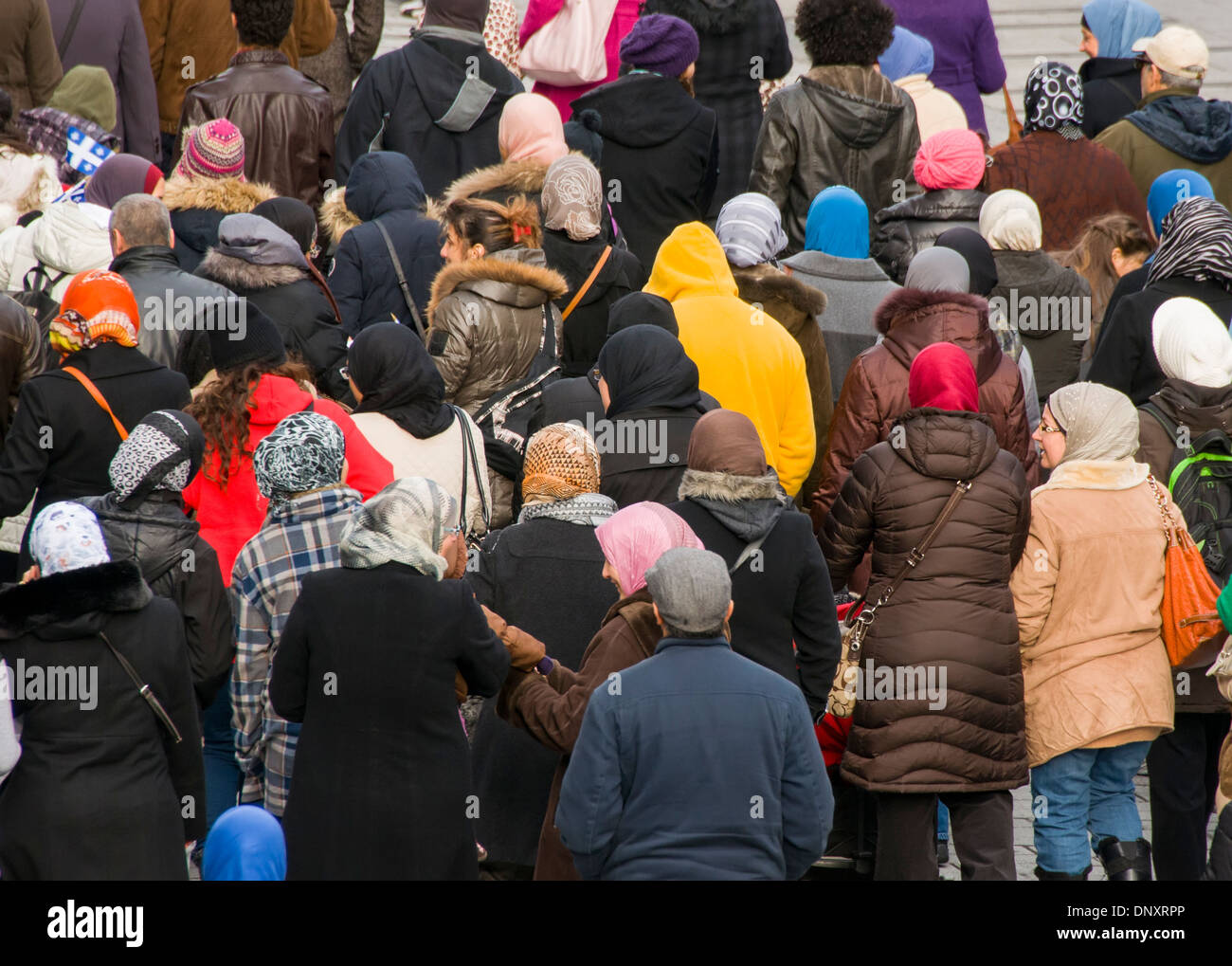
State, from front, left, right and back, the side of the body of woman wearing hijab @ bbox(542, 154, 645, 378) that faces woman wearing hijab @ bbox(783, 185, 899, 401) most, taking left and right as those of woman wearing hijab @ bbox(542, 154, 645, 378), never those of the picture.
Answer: right

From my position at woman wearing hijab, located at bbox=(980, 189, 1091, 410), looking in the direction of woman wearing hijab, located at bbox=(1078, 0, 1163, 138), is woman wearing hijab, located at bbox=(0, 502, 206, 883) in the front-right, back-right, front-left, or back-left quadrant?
back-left

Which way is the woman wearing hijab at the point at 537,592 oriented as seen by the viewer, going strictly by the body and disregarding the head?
away from the camera

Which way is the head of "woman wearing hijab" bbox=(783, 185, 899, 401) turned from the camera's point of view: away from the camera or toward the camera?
away from the camera

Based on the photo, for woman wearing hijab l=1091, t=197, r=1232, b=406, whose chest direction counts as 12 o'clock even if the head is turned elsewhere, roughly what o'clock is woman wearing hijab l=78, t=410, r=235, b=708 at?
woman wearing hijab l=78, t=410, r=235, b=708 is roughly at 9 o'clock from woman wearing hijab l=1091, t=197, r=1232, b=406.

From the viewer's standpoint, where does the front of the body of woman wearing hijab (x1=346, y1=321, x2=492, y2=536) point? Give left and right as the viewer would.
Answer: facing away from the viewer and to the left of the viewer

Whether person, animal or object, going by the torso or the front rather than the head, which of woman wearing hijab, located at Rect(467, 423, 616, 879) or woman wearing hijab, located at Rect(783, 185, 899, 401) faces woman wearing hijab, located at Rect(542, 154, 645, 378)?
woman wearing hijab, located at Rect(467, 423, 616, 879)

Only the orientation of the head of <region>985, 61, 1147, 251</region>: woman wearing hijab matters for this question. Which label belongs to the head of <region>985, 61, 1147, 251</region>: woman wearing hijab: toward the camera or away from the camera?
away from the camera

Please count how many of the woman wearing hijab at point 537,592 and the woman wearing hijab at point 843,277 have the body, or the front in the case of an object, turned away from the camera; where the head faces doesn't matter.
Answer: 2

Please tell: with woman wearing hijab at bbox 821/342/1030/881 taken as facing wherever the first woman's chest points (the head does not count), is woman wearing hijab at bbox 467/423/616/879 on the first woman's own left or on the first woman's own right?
on the first woman's own left

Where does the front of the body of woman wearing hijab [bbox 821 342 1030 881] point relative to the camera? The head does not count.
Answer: away from the camera

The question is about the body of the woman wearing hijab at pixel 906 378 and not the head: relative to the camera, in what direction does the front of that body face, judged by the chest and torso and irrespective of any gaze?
away from the camera

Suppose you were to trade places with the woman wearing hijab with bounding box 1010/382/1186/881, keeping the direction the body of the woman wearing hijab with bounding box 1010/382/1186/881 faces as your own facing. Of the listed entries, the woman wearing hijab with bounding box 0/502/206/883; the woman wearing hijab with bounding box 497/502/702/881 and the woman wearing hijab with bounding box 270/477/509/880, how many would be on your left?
3

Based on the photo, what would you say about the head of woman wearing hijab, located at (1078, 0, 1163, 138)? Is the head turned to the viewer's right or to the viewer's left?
to the viewer's left

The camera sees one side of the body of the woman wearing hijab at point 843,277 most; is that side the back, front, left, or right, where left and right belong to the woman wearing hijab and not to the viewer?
back
